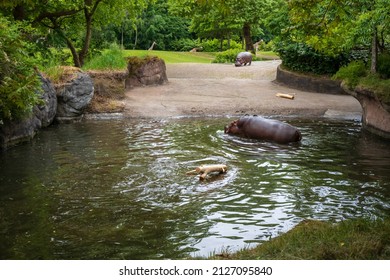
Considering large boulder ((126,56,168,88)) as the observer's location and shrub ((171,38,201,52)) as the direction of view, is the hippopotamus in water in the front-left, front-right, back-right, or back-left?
back-right

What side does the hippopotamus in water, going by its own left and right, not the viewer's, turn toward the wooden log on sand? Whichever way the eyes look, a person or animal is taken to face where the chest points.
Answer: right

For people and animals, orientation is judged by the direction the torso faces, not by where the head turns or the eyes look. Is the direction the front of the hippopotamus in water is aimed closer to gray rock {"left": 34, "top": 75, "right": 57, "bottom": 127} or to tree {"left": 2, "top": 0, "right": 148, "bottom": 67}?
the gray rock

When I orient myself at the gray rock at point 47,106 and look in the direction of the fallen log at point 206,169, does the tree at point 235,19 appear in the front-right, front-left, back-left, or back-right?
back-left

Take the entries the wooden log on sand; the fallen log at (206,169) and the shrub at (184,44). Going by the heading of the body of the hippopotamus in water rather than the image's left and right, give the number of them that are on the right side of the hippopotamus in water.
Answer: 2

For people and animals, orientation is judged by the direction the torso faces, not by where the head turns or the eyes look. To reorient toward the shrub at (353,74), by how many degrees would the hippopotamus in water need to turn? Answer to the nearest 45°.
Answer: approximately 135° to its right

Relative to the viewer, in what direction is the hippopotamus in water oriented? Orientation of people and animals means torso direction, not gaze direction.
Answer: to the viewer's left

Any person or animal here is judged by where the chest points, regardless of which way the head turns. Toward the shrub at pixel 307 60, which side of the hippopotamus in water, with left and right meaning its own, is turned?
right

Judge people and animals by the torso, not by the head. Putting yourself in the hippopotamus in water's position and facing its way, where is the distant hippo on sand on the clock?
The distant hippo on sand is roughly at 3 o'clock from the hippopotamus in water.

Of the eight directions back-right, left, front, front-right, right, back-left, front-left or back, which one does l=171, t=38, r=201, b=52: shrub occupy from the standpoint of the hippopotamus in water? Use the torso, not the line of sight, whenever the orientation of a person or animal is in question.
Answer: right

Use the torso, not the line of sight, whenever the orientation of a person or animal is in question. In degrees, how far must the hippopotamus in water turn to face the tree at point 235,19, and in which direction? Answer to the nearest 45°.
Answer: approximately 90° to its right

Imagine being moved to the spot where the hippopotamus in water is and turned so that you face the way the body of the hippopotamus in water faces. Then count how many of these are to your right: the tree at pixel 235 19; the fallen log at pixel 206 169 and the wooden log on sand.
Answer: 2

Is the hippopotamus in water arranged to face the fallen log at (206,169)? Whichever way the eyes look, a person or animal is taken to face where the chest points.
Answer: no

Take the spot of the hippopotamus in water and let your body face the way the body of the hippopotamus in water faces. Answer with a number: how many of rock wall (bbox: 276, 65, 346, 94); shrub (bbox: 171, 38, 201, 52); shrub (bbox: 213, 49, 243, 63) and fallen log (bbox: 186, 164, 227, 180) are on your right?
3
